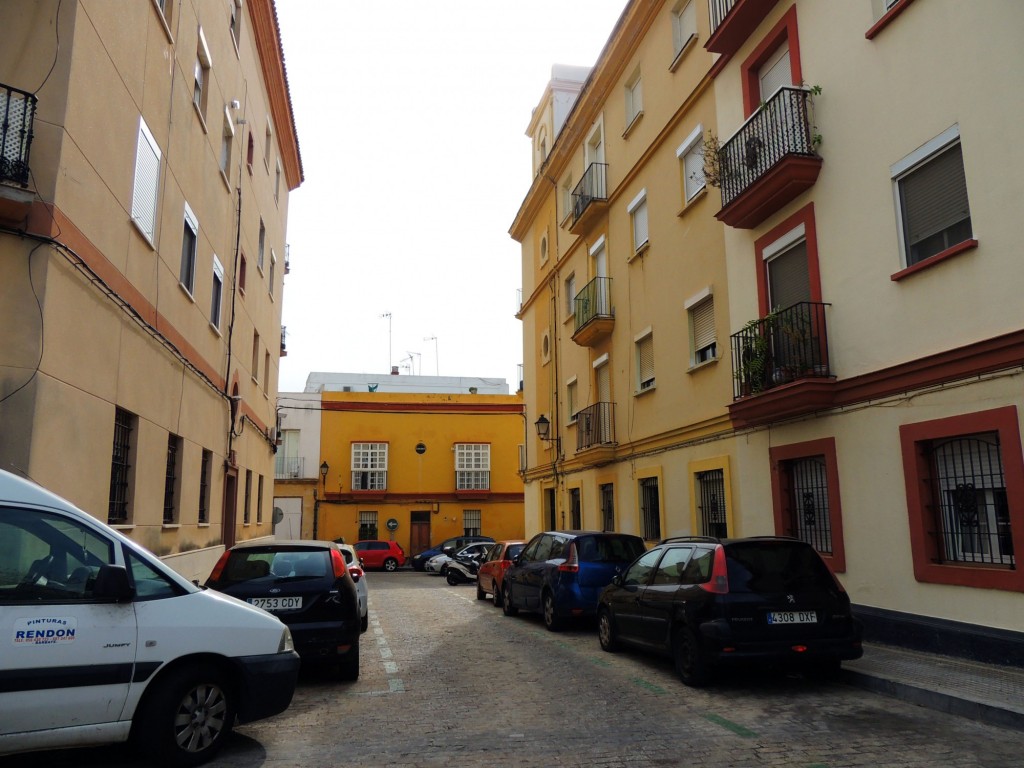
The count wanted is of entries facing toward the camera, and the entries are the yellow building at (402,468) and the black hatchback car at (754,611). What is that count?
1

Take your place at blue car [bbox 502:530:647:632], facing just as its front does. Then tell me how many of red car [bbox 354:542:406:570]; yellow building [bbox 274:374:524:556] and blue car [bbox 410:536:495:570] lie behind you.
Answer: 0

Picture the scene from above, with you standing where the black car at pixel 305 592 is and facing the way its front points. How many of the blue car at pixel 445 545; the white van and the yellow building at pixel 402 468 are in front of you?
2

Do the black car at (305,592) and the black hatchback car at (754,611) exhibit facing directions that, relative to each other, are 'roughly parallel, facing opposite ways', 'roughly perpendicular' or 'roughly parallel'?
roughly parallel

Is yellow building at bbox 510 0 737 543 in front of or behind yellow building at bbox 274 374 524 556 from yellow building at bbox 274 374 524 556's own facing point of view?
in front

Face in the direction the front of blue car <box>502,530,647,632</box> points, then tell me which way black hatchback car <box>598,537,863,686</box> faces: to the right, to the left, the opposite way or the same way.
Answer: the same way

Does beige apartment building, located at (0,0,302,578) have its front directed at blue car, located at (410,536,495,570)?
no

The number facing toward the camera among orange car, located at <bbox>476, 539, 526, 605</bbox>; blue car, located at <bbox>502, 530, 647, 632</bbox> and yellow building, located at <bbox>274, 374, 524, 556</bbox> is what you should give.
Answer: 1

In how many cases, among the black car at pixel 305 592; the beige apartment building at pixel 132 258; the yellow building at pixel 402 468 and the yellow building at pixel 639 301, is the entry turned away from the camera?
1

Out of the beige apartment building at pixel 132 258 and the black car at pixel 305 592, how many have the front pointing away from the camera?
1

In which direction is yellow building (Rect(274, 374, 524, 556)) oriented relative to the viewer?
toward the camera

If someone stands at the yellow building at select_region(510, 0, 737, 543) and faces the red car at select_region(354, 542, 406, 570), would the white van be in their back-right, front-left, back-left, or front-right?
back-left

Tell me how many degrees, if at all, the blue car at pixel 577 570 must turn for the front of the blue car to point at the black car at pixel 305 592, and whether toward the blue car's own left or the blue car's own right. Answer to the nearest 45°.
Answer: approximately 90° to the blue car's own left

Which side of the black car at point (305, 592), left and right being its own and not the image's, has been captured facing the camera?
back

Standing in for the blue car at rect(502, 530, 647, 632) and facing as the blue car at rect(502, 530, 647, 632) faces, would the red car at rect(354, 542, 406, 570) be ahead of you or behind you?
ahead

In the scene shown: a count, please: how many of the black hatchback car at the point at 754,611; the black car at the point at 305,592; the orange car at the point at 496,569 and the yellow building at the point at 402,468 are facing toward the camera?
1

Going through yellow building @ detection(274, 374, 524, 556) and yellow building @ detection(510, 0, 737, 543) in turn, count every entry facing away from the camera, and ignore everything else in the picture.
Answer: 0

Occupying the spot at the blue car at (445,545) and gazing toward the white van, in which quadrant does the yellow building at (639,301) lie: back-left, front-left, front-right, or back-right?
front-left

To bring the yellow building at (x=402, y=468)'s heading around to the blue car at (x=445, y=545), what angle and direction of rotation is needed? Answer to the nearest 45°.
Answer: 0° — it already faces it

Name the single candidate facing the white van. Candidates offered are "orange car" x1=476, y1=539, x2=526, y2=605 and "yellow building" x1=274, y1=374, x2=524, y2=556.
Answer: the yellow building

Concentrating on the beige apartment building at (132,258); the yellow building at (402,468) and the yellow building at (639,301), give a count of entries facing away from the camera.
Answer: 0

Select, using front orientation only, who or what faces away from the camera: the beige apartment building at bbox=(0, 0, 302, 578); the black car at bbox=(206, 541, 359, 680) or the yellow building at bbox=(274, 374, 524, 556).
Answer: the black car

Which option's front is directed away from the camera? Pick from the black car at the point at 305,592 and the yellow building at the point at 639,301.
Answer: the black car
